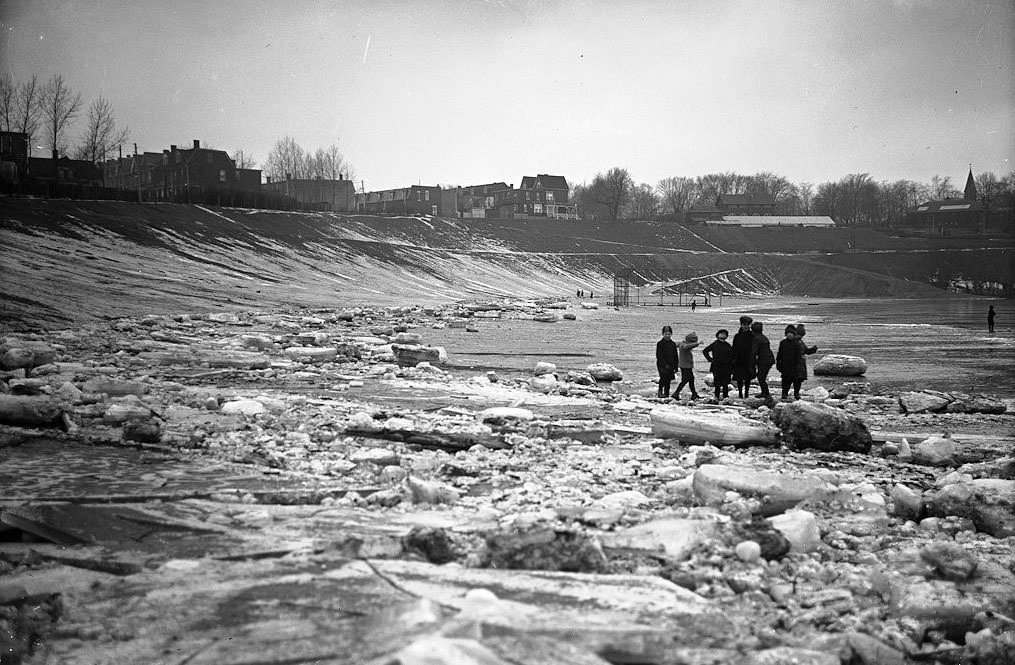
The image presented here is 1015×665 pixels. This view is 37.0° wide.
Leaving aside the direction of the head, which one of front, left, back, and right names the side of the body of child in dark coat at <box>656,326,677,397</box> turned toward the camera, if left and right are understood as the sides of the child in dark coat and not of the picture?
front

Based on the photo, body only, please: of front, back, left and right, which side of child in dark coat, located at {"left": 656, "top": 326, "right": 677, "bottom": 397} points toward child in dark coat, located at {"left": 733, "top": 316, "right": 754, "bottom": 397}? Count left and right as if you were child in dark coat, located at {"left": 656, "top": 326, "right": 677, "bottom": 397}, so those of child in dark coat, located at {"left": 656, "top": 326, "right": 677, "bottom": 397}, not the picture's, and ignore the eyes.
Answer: left

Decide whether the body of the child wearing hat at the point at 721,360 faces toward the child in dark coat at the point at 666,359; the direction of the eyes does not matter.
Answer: no

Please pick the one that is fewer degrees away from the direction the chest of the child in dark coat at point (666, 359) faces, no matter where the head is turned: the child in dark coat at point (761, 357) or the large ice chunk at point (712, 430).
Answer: the large ice chunk

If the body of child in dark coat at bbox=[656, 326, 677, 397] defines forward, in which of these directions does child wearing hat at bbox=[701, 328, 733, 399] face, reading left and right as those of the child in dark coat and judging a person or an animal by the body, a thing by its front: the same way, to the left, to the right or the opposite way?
the same way

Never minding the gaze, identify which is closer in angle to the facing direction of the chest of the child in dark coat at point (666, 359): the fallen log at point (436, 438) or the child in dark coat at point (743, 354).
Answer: the fallen log

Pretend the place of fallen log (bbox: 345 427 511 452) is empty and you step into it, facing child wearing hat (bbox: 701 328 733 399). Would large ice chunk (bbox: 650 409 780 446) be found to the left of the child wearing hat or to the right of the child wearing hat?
right

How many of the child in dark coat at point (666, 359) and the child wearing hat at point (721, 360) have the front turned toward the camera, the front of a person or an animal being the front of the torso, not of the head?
2

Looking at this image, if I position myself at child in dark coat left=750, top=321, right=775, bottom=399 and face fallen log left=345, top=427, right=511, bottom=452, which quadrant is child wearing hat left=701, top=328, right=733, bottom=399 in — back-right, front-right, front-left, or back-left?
front-right
